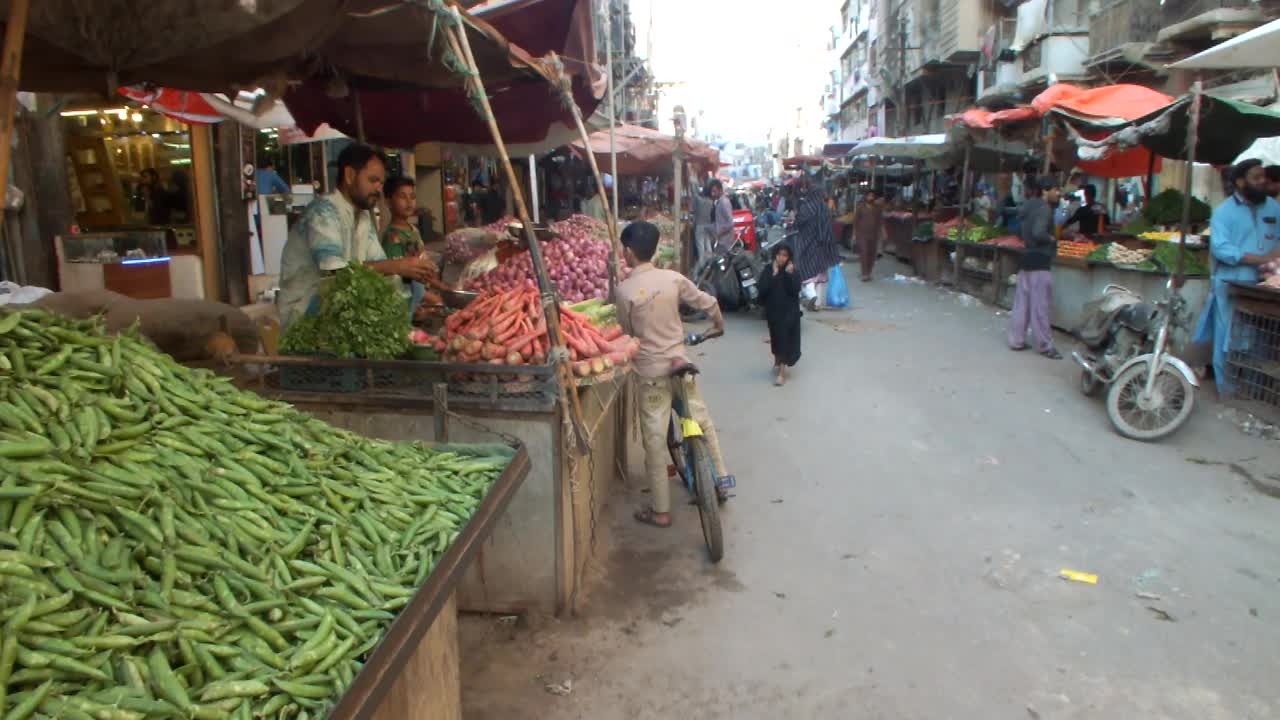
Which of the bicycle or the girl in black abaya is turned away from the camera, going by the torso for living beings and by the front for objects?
the bicycle

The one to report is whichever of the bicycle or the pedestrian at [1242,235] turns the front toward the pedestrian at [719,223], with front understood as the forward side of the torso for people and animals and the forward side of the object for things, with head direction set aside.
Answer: the bicycle

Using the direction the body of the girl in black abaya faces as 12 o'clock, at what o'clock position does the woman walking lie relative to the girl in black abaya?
The woman walking is roughly at 6 o'clock from the girl in black abaya.

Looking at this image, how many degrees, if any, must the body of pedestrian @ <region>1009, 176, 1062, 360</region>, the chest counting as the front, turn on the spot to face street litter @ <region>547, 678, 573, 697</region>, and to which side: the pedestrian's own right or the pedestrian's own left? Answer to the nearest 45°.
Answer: approximately 90° to the pedestrian's own right

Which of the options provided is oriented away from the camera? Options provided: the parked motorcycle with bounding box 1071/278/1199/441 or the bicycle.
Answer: the bicycle

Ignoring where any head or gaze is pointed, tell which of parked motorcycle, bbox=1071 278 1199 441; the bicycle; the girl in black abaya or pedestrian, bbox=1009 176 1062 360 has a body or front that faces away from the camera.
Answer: the bicycle

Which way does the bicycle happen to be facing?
away from the camera

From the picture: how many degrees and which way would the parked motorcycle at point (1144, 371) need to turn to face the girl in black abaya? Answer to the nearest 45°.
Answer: approximately 135° to its right

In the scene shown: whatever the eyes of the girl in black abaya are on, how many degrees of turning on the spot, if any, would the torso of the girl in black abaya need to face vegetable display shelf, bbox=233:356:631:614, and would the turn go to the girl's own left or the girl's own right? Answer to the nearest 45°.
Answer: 0° — they already face it

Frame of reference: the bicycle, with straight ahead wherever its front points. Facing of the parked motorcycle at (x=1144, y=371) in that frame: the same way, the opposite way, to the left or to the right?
the opposite way

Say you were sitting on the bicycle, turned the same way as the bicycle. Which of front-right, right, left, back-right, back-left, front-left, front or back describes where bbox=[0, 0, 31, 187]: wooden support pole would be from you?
back-left

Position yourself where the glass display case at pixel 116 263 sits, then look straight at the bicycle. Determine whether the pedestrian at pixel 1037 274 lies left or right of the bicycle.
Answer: left

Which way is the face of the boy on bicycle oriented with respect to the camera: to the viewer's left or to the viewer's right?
to the viewer's left
